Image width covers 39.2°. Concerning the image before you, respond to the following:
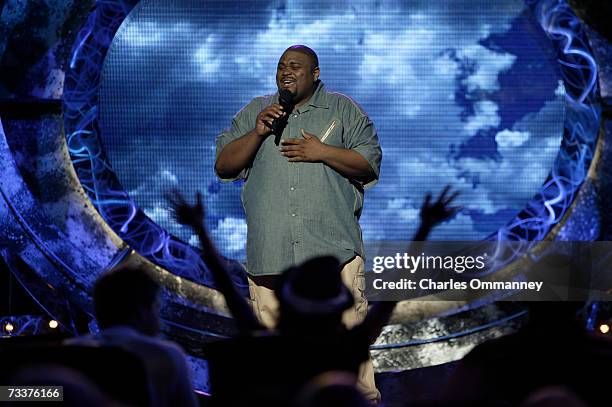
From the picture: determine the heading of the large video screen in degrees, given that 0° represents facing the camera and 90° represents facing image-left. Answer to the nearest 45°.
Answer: approximately 0°

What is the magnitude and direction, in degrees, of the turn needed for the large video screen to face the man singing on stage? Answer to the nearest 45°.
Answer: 0° — it already faces them

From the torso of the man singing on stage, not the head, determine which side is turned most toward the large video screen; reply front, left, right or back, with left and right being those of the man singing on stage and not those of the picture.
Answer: back

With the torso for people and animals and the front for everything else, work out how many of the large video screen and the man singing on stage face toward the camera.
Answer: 2

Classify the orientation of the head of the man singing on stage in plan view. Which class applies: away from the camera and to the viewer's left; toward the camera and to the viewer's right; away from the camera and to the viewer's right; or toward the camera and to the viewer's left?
toward the camera and to the viewer's left

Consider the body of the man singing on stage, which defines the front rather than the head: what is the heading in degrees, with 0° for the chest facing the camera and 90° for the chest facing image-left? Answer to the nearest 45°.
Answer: approximately 0°
